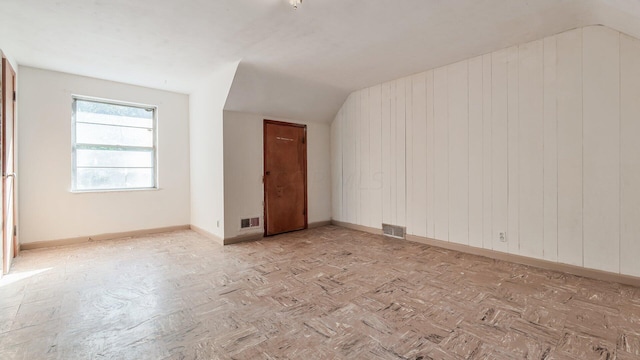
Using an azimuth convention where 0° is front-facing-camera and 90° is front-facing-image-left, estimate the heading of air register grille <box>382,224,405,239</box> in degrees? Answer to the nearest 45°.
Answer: approximately 45°

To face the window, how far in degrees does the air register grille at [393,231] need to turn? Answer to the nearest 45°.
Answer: approximately 45° to its right

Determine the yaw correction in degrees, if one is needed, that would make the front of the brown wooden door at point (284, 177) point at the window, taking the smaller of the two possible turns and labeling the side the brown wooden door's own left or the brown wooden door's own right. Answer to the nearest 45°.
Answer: approximately 135° to the brown wooden door's own right

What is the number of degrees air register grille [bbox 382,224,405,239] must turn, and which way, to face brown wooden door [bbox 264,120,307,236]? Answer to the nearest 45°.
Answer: approximately 45° to its right

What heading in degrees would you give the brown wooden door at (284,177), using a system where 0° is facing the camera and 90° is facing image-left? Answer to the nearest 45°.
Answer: approximately 315°

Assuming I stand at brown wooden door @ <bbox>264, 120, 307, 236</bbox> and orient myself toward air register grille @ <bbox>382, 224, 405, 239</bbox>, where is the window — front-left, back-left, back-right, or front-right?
back-right
